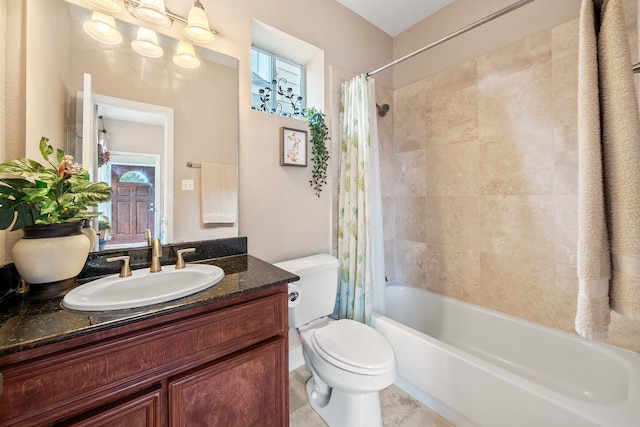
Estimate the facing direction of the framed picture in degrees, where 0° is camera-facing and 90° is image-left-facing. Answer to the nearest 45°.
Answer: approximately 315°

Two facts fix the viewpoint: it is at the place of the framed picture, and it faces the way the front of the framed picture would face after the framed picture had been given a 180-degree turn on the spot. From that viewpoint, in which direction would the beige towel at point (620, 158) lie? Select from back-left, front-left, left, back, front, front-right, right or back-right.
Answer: back

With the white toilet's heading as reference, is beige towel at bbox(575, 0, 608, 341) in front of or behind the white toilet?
in front

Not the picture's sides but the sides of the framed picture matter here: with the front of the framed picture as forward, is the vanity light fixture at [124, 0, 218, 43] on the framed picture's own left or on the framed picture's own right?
on the framed picture's own right

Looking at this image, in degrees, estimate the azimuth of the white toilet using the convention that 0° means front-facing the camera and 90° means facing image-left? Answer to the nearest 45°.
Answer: approximately 315°

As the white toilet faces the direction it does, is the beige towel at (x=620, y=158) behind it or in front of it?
in front

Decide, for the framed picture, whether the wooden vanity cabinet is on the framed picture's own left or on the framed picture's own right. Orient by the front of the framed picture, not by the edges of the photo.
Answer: on the framed picture's own right

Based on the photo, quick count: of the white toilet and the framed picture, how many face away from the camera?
0

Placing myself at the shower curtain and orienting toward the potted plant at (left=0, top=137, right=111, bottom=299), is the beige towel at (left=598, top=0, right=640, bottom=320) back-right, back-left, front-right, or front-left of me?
front-left

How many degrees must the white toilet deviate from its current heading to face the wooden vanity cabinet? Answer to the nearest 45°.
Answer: approximately 90° to its right
